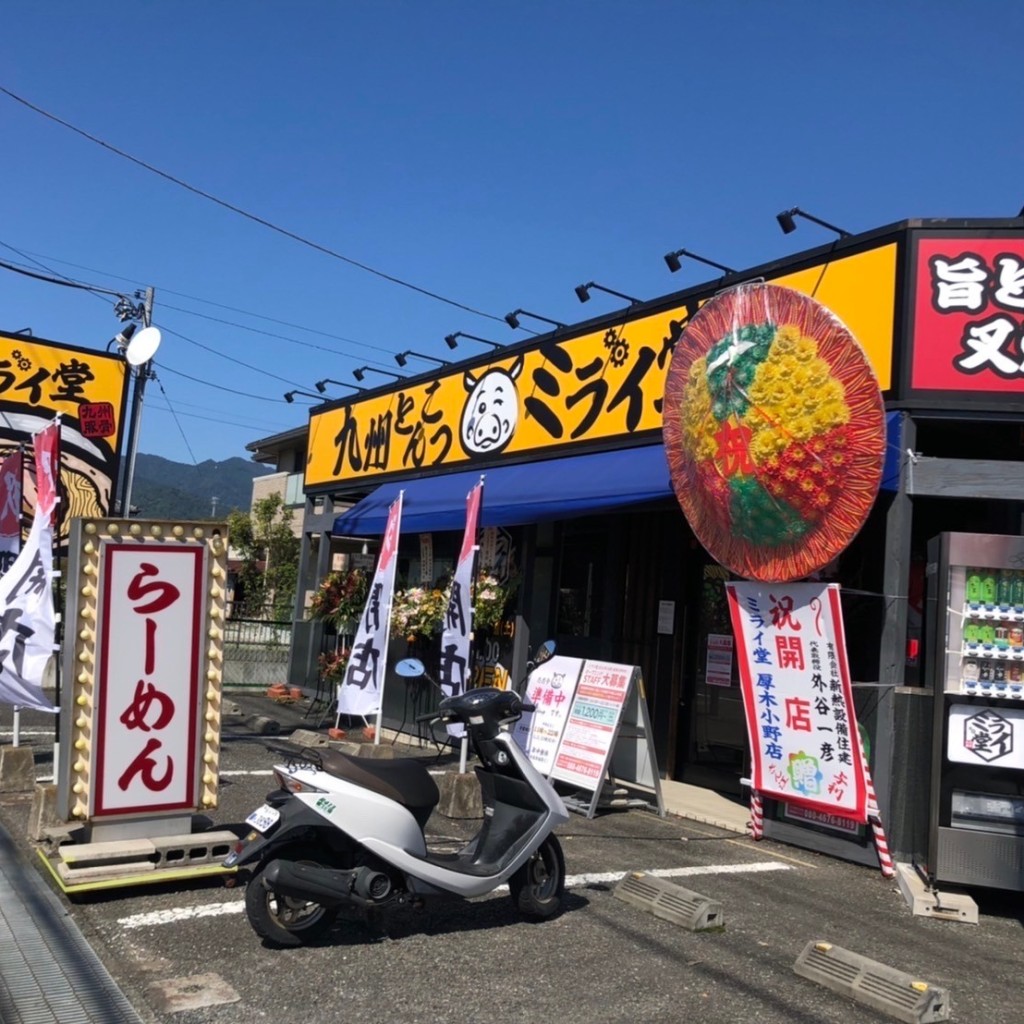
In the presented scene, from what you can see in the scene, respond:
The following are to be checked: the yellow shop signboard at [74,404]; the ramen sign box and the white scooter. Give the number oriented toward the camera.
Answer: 2

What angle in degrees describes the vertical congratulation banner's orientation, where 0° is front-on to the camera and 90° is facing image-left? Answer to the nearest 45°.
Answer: approximately 45°

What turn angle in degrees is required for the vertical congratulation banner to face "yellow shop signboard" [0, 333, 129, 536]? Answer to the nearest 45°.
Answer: approximately 90° to its right

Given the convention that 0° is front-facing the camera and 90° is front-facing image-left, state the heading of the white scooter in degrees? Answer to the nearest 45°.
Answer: approximately 225°

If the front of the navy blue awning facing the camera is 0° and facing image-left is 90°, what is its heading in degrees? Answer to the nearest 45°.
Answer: approximately 45°
